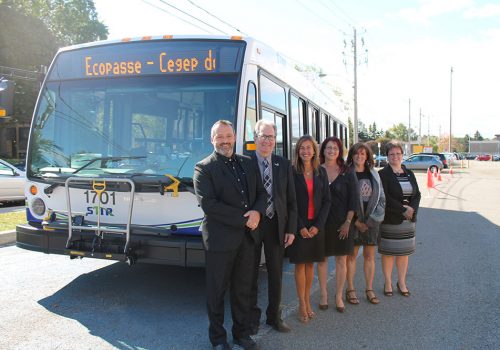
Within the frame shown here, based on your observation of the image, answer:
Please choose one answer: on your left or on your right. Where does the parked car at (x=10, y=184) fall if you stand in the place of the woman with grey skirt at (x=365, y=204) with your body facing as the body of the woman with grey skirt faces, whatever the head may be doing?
on your right

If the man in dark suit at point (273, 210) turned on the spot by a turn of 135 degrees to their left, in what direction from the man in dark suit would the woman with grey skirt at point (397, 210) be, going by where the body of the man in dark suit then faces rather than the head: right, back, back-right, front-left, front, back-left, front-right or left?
front

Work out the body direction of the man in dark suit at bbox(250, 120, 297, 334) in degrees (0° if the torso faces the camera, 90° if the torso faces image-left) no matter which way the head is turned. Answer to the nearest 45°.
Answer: approximately 0°

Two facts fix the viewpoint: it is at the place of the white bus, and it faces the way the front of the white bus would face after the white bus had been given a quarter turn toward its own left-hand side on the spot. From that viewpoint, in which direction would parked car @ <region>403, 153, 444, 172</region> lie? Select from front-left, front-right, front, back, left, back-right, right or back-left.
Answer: left

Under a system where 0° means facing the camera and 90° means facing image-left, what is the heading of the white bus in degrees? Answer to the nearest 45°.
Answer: approximately 45°

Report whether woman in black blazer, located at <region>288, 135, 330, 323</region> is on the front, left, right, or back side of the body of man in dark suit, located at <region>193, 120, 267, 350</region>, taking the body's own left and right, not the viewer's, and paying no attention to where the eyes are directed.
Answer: left
